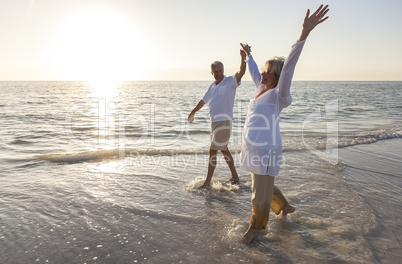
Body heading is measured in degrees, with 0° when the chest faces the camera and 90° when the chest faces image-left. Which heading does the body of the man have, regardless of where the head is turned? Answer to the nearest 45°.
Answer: approximately 45°

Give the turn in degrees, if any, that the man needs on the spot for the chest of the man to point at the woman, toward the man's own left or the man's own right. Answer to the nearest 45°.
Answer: approximately 45° to the man's own left

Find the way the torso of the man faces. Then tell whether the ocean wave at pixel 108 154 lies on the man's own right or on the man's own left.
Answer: on the man's own right

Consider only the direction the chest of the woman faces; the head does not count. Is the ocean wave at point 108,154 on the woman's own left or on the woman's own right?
on the woman's own right
